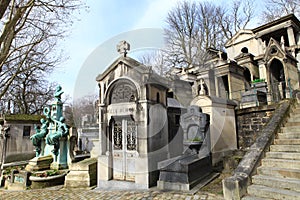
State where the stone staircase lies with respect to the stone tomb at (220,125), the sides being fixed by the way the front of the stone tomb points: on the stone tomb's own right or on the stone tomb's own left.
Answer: on the stone tomb's own left

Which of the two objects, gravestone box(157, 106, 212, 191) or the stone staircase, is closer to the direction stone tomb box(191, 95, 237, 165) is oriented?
the gravestone

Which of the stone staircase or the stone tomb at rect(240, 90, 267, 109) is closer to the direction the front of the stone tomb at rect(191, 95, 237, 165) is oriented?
the stone staircase

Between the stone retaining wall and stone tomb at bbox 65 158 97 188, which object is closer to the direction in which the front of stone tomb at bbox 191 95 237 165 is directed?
the stone tomb

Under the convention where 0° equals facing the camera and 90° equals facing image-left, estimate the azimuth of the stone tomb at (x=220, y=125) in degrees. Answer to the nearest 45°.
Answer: approximately 45°
